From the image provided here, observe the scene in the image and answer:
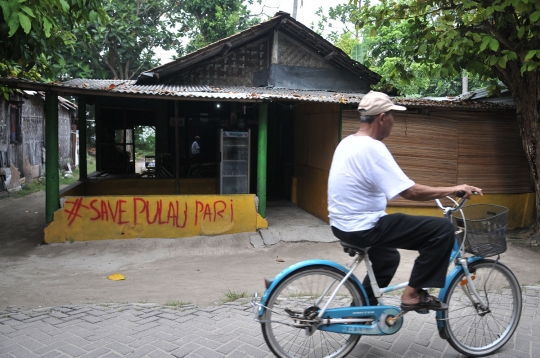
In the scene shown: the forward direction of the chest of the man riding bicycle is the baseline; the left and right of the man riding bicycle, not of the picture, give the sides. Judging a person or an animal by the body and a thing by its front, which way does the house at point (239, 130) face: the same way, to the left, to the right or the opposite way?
to the right

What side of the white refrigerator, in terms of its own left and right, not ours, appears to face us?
front

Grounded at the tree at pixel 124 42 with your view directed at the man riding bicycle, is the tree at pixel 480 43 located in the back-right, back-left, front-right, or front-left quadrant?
front-left

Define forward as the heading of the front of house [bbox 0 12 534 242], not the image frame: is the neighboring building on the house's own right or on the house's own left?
on the house's own right

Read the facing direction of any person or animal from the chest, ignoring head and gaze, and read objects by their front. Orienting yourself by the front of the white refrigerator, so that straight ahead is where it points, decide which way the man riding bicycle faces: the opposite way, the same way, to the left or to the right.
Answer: to the left

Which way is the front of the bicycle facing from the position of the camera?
facing to the right of the viewer

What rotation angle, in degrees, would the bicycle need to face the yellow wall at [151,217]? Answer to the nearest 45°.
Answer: approximately 135° to its left

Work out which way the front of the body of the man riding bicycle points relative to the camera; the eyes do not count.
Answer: to the viewer's right

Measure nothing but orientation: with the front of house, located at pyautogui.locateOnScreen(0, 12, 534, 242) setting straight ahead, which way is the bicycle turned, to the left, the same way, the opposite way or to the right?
to the left

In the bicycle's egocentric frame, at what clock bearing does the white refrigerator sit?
The white refrigerator is roughly at 8 o'clock from the bicycle.

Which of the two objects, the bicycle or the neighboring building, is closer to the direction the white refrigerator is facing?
the bicycle

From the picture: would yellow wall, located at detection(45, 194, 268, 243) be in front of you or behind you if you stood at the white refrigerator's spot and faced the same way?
in front

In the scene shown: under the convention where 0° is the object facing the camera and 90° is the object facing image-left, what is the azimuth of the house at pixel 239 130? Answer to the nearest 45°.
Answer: approximately 0°
